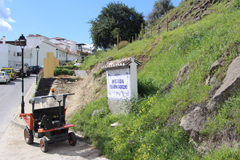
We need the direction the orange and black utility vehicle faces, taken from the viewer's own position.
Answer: facing away from the viewer and to the left of the viewer

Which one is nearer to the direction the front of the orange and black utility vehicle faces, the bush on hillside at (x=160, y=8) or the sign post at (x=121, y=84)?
the bush on hillside
